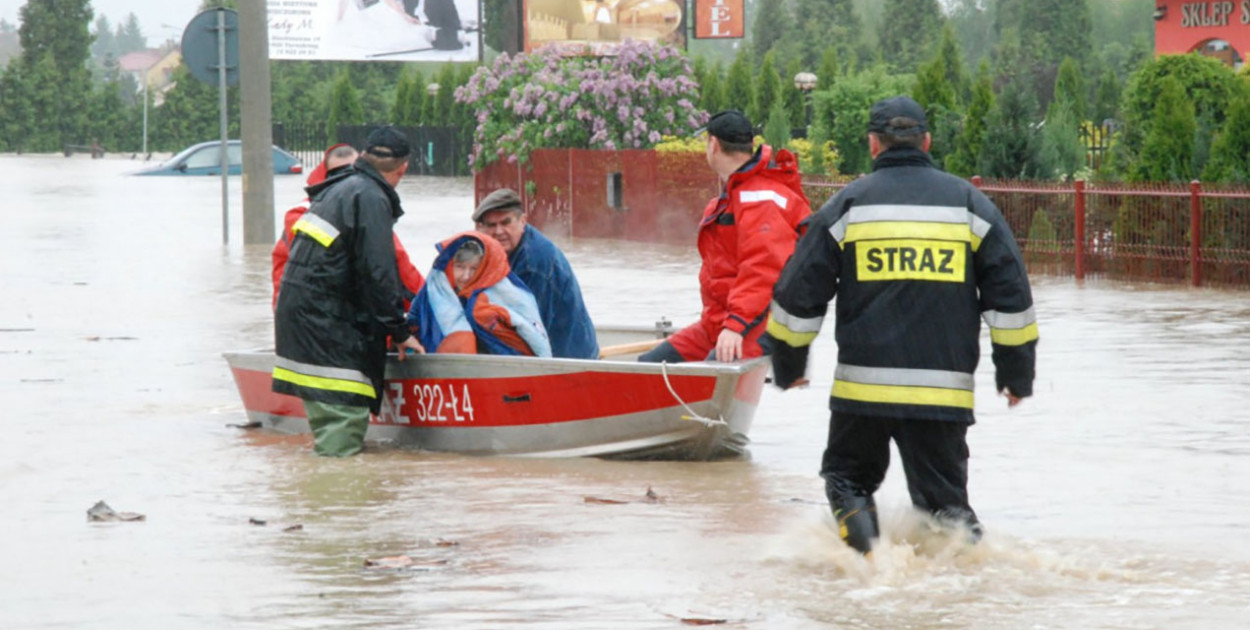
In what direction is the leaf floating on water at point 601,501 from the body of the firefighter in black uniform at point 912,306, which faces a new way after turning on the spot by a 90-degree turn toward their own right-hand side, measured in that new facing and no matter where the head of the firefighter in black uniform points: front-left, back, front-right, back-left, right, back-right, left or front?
back-left

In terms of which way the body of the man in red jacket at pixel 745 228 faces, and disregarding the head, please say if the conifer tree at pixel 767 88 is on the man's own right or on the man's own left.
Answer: on the man's own right

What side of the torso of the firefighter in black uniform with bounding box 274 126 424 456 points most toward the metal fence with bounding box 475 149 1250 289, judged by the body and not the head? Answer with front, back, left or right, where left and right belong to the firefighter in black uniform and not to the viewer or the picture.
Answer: front

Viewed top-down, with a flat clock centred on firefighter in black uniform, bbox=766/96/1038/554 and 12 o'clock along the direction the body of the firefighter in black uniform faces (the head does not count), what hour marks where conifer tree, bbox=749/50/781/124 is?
The conifer tree is roughly at 12 o'clock from the firefighter in black uniform.

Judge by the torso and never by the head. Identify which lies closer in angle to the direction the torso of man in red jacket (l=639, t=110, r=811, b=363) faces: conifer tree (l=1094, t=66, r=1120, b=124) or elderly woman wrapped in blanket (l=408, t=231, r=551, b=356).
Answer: the elderly woman wrapped in blanket

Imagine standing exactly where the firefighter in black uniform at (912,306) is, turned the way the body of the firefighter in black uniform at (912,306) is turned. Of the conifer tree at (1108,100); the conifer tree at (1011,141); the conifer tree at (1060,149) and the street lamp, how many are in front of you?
4

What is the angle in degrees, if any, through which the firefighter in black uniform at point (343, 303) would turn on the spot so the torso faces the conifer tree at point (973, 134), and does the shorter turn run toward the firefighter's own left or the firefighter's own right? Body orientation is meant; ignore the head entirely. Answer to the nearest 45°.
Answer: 0° — they already face it

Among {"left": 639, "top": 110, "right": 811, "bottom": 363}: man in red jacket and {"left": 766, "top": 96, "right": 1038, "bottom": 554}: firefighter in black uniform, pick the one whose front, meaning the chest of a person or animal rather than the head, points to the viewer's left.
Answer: the man in red jacket

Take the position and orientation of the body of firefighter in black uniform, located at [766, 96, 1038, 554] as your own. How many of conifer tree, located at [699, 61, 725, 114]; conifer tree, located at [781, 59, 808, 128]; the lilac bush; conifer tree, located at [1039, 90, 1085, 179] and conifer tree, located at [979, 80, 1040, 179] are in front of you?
5

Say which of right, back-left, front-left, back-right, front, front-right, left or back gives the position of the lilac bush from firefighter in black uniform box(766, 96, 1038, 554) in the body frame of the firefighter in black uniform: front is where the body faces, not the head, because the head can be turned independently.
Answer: front

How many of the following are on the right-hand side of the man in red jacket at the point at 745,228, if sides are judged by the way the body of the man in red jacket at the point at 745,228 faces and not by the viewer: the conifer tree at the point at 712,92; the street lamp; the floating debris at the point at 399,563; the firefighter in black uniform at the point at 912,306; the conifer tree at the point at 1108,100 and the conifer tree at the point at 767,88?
4

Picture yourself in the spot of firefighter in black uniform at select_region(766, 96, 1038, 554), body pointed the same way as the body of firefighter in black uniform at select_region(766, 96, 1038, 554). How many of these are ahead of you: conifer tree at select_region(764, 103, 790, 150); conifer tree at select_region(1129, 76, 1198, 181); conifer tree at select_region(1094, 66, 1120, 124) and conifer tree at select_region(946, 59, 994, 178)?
4

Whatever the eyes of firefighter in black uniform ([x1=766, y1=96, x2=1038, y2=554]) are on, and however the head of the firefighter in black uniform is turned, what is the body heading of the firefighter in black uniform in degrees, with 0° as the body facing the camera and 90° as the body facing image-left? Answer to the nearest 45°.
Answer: approximately 180°

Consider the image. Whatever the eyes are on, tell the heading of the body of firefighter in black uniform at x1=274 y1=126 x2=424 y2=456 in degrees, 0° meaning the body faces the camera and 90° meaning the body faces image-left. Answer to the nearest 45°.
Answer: approximately 225°

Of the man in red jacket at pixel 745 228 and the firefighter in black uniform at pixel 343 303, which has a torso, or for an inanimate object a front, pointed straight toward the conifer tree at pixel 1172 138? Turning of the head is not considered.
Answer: the firefighter in black uniform

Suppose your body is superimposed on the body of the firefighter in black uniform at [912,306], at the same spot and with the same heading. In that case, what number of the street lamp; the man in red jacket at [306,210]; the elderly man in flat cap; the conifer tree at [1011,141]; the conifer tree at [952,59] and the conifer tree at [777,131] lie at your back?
0

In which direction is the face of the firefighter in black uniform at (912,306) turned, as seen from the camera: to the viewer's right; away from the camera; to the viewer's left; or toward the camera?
away from the camera

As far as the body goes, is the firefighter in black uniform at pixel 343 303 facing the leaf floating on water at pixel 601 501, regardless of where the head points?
no

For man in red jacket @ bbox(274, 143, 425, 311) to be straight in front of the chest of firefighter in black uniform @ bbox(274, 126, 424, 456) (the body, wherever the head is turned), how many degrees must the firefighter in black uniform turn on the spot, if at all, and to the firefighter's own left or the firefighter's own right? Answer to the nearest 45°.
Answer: approximately 45° to the firefighter's own left

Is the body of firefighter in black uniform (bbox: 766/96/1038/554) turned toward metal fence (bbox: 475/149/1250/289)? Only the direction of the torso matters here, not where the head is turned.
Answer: yes

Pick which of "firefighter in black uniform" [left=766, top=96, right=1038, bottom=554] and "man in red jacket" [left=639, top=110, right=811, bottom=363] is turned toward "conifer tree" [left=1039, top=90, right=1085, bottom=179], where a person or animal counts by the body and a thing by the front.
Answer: the firefighter in black uniform
